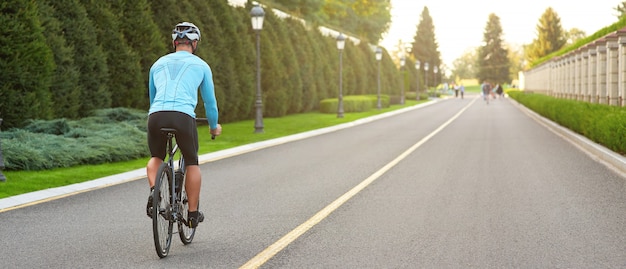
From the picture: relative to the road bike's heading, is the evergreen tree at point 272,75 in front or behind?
in front

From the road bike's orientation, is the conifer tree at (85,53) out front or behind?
out front

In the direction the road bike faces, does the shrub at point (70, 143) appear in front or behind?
in front

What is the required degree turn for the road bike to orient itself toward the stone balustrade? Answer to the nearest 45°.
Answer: approximately 45° to its right

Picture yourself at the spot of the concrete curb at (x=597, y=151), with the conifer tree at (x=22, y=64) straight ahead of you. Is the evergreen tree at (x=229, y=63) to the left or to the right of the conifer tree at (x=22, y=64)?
right

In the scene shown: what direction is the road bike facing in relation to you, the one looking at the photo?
facing away from the viewer

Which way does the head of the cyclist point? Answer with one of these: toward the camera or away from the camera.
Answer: away from the camera

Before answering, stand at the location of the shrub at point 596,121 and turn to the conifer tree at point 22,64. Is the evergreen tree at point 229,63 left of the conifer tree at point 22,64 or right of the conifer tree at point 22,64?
right

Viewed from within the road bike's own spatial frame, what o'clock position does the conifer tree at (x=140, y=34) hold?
The conifer tree is roughly at 12 o'clock from the road bike.

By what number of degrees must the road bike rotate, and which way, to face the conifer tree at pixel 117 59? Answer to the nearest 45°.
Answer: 0° — it already faces it

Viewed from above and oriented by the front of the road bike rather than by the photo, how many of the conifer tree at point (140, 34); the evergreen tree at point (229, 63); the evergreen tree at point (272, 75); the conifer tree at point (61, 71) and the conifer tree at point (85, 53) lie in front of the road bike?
5

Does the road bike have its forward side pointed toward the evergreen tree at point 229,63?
yes
